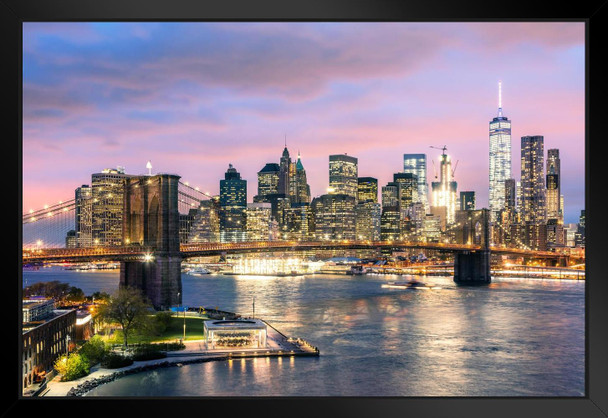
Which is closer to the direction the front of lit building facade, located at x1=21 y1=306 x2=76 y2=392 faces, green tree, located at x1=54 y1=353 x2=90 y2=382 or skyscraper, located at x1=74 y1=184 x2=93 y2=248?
the green tree

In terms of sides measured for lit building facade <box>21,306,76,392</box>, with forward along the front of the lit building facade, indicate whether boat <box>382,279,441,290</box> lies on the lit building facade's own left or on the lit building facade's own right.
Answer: on the lit building facade's own left

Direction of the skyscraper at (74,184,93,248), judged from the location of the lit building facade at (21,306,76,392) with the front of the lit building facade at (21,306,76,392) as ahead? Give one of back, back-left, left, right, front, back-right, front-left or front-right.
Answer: back-left

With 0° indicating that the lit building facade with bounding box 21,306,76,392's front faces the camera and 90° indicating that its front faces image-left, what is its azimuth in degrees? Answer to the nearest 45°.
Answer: approximately 315°

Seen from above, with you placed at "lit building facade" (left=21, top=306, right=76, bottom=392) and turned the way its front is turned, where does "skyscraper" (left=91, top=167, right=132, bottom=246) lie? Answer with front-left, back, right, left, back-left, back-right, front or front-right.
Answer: back-left

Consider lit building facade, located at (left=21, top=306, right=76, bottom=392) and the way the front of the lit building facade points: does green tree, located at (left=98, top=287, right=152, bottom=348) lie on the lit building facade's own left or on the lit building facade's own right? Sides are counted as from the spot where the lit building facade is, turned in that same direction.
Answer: on the lit building facade's own left
